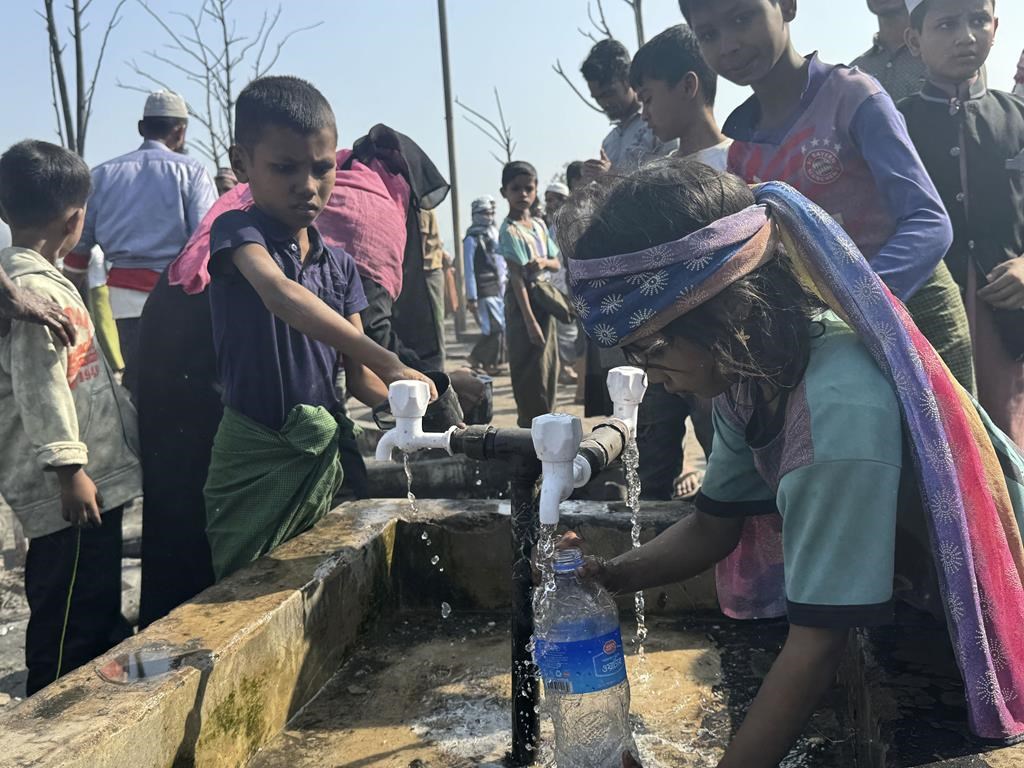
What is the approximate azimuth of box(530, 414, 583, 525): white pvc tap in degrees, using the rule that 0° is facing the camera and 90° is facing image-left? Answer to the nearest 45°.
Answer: approximately 45°

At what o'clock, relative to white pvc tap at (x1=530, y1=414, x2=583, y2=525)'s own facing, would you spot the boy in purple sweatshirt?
The boy in purple sweatshirt is roughly at 6 o'clock from the white pvc tap.

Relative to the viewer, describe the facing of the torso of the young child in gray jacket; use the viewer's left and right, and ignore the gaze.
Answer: facing to the right of the viewer

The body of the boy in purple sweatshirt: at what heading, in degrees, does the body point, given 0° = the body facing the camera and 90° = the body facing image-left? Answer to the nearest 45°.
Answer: approximately 45°

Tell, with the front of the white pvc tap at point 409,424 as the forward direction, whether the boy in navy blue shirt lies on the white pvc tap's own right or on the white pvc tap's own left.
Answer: on the white pvc tap's own right

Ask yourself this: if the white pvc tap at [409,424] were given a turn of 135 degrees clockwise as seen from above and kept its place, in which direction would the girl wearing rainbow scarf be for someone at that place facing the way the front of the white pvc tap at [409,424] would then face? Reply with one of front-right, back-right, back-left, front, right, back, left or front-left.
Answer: right

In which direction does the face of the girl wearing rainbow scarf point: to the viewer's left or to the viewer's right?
to the viewer's left

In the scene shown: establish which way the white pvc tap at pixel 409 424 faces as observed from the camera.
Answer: facing to the left of the viewer

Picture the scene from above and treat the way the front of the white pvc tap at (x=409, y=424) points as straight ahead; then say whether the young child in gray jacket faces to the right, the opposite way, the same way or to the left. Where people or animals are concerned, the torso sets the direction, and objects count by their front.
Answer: the opposite way

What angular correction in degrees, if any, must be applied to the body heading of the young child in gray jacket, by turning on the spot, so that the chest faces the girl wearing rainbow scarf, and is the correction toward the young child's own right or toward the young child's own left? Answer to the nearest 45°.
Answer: approximately 45° to the young child's own right

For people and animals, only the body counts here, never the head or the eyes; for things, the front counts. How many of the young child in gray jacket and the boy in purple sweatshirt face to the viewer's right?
1
